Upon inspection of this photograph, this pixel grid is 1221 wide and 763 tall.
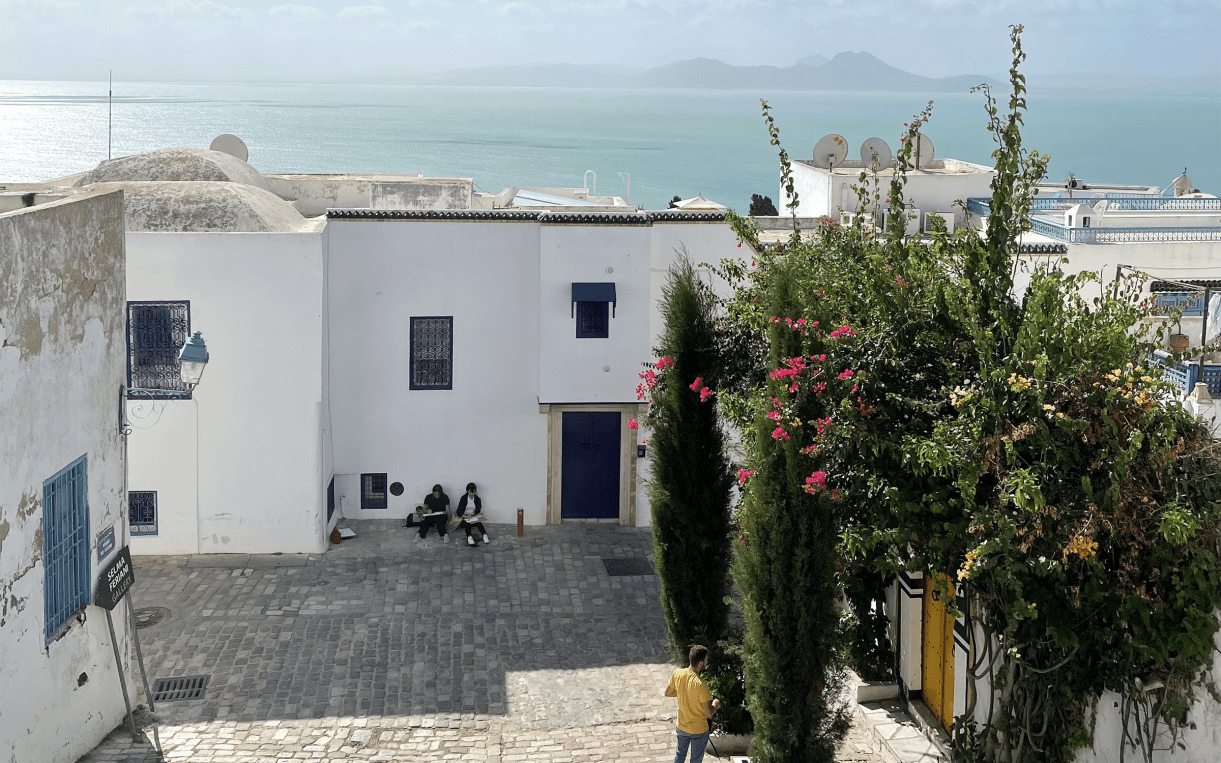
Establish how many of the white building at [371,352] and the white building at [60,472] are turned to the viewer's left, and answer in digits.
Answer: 0

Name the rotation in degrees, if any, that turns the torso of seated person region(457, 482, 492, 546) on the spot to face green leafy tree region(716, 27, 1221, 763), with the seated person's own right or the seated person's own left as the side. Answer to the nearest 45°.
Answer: approximately 45° to the seated person's own left

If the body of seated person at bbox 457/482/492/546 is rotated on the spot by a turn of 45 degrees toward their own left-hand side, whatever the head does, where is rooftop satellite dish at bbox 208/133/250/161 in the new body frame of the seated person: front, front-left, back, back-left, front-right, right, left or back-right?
back

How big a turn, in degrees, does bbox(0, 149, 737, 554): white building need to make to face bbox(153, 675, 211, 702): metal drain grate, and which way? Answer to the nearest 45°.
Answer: approximately 45° to its right

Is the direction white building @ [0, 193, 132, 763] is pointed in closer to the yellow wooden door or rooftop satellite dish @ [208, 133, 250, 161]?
the yellow wooden door

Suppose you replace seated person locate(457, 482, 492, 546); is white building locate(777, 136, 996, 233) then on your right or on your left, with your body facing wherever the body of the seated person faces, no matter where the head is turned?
on your left

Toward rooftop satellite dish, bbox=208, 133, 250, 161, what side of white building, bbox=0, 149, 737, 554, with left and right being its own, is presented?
back

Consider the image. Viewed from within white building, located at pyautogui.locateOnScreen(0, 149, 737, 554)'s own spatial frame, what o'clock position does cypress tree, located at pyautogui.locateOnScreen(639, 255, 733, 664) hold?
The cypress tree is roughly at 11 o'clock from the white building.

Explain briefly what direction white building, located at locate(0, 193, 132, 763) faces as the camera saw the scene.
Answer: facing the viewer and to the right of the viewer

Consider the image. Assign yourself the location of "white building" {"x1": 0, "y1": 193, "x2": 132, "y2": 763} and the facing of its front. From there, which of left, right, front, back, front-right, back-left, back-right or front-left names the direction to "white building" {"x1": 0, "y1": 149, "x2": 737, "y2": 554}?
left

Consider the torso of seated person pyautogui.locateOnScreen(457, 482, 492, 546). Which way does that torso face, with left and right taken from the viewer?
facing the viewer

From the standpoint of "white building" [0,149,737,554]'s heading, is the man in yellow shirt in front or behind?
in front

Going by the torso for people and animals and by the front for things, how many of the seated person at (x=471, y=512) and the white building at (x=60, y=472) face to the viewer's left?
0

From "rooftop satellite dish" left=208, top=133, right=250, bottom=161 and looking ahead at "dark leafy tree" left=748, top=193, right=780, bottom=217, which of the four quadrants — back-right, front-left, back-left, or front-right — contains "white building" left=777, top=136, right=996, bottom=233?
front-right

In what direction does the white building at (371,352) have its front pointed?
toward the camera
